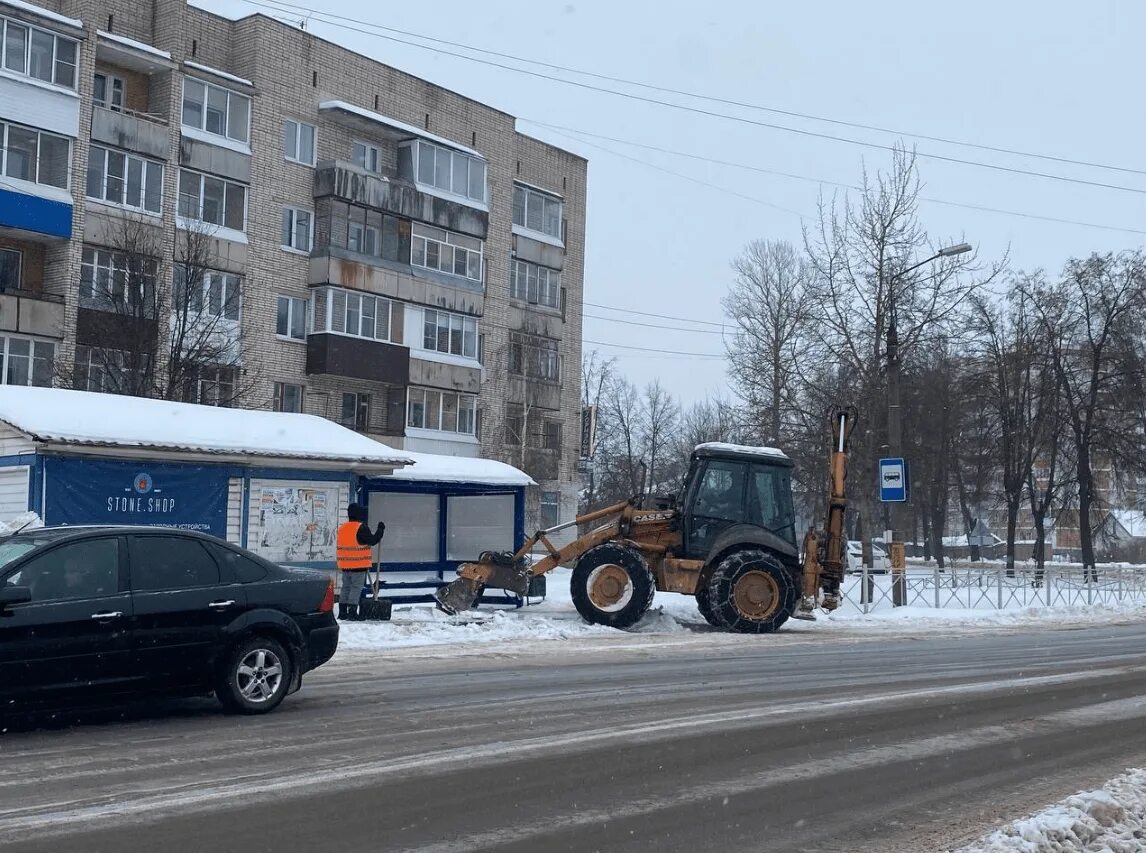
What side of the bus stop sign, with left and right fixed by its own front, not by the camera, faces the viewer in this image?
front

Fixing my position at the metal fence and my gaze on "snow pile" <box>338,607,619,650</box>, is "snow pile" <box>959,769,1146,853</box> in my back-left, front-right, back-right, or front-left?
front-left

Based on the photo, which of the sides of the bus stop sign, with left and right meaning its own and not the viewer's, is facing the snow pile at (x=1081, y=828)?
front

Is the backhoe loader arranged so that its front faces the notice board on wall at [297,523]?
yes

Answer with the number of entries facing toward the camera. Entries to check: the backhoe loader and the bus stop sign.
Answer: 1

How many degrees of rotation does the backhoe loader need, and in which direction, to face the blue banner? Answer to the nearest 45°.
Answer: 0° — it already faces it

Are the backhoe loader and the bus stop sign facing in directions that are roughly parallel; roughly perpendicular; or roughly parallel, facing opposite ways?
roughly perpendicular

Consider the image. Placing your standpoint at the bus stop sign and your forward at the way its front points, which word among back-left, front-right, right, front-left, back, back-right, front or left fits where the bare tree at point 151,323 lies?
right

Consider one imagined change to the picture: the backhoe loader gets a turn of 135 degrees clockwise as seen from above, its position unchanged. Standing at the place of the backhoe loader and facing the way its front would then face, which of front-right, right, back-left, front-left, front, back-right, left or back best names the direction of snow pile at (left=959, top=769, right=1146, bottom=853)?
back-right

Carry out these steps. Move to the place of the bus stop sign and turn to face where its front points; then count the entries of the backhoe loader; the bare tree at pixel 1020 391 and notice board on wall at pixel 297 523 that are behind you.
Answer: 1

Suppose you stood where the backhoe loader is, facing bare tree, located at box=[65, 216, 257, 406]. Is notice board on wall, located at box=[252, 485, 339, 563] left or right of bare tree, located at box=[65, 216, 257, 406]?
left

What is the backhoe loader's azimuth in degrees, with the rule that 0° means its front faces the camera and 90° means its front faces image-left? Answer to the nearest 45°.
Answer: approximately 90°

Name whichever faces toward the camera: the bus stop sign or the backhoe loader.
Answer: the bus stop sign

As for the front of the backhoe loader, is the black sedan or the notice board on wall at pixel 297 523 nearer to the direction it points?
the notice board on wall
